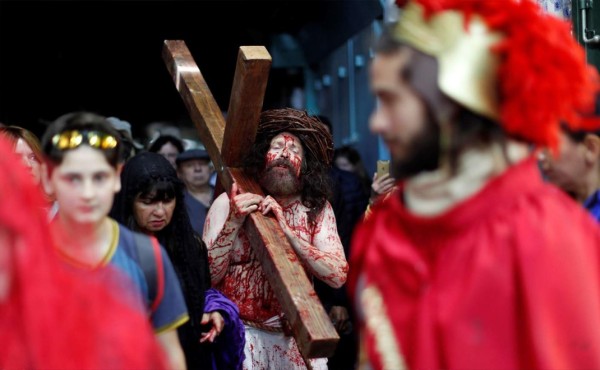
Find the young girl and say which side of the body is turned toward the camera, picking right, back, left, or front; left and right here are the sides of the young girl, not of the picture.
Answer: front

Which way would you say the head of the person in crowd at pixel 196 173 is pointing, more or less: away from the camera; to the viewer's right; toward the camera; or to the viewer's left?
toward the camera

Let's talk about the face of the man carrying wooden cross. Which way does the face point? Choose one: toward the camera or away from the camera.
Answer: toward the camera

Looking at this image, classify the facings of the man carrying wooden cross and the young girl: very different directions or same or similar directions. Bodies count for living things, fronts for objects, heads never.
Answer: same or similar directions

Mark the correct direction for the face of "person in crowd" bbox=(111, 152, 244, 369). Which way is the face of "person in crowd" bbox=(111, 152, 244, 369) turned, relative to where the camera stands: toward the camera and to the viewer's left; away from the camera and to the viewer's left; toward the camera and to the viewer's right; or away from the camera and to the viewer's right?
toward the camera and to the viewer's left

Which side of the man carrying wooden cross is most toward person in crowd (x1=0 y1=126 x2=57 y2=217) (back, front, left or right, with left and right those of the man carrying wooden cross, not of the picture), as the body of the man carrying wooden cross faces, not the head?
right

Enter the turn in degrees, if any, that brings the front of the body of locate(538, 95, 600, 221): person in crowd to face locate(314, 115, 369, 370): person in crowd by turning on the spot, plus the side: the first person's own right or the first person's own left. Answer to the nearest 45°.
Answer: approximately 45° to the first person's own right

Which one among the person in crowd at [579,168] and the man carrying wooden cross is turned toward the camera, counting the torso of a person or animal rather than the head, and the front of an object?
the man carrying wooden cross

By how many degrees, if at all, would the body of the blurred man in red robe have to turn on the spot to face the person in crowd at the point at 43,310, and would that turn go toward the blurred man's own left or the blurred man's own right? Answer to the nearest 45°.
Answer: approximately 45° to the blurred man's own right

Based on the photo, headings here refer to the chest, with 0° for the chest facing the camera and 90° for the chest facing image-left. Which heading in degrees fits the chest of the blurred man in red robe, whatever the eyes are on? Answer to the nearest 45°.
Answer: approximately 45°

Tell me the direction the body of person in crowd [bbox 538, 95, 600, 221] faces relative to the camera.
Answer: to the viewer's left

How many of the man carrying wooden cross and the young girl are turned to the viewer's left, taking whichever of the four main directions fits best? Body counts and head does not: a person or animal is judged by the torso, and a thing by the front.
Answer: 0
